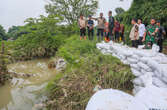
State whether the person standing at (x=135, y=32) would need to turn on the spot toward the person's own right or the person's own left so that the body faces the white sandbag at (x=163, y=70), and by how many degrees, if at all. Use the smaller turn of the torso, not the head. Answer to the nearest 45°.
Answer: approximately 90° to the person's own left

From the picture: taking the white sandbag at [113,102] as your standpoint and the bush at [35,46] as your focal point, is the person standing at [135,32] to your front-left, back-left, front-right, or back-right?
front-right

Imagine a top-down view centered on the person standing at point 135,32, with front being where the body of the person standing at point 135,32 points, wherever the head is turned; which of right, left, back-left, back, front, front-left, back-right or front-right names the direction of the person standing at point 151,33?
back-left

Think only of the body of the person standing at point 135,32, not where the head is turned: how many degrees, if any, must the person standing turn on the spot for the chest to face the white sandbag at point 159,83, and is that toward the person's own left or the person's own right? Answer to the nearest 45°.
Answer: approximately 90° to the person's own left
